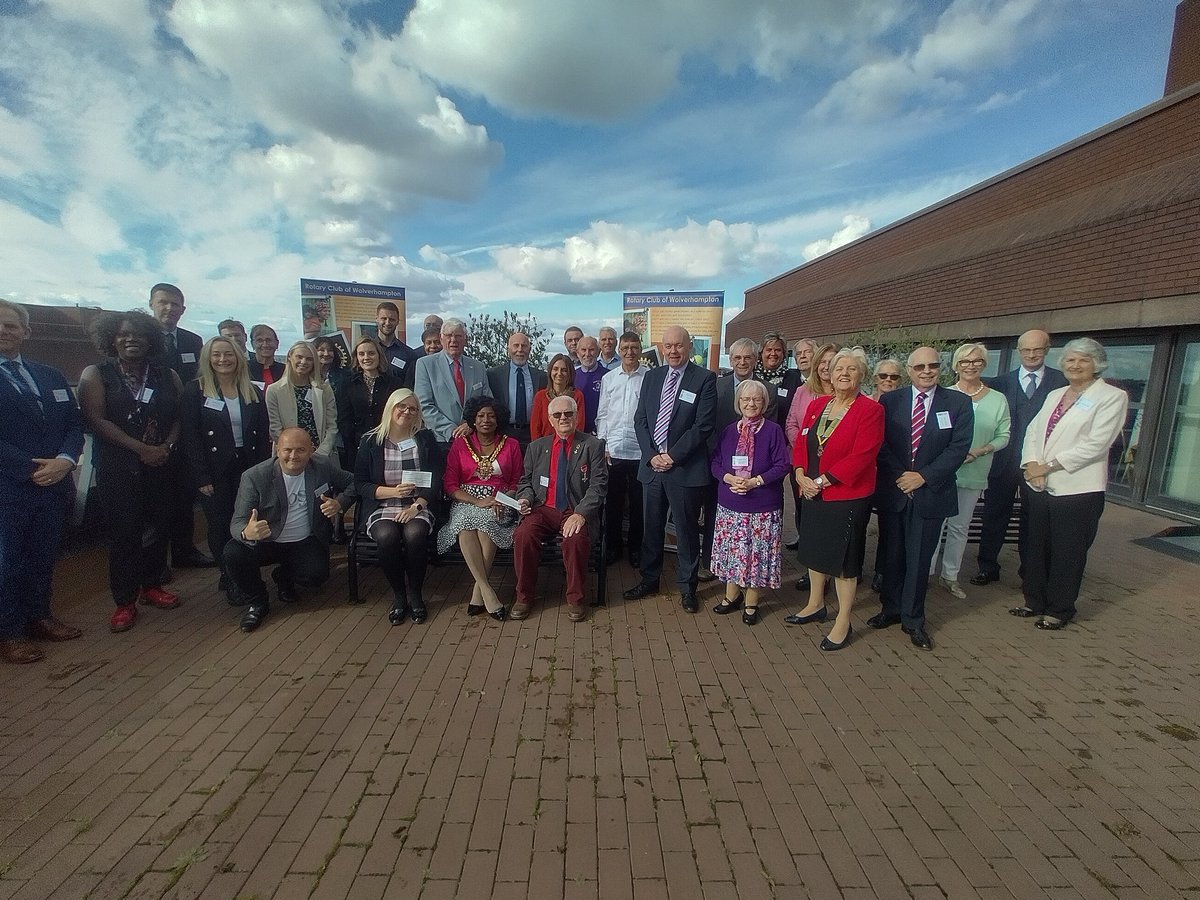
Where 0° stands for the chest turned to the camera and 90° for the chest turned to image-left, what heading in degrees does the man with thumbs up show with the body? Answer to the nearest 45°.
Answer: approximately 0°

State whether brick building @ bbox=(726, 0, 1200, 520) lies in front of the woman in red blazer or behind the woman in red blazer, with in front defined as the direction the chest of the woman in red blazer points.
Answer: behind

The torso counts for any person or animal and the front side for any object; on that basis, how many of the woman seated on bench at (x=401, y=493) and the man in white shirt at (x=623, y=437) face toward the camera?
2

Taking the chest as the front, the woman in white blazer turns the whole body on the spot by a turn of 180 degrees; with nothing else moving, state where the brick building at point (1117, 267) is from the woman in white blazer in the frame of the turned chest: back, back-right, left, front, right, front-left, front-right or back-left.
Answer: front-left

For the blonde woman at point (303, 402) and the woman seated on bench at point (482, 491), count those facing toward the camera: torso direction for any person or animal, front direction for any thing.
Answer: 2

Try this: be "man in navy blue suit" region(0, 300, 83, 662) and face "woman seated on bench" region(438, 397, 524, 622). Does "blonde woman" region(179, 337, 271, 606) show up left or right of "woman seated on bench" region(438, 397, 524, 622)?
left

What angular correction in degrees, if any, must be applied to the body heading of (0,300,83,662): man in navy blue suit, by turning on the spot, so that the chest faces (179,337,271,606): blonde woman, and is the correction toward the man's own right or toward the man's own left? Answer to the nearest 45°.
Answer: approximately 45° to the man's own left

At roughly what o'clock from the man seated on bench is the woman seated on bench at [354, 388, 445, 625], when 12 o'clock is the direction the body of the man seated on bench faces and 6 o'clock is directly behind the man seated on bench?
The woman seated on bench is roughly at 3 o'clock from the man seated on bench.

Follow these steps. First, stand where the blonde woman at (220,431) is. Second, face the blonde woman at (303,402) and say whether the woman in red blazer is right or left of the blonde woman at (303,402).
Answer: right

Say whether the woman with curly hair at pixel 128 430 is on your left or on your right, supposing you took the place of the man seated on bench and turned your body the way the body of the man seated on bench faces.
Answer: on your right
